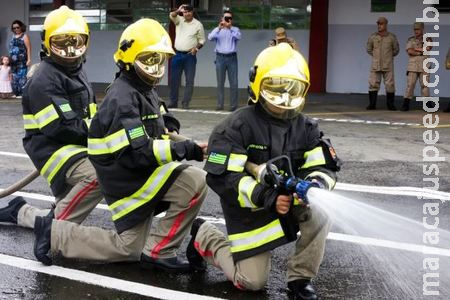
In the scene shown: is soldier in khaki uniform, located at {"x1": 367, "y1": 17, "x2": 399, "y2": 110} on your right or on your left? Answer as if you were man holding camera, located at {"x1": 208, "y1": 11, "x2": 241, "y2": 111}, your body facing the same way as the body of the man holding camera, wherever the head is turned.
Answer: on your left

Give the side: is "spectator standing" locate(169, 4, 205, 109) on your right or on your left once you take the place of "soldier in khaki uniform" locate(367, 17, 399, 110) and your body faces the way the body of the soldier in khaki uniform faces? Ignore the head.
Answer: on your right

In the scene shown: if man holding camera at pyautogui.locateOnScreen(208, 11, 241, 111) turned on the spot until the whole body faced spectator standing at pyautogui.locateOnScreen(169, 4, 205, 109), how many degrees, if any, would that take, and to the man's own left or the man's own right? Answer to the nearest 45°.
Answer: approximately 90° to the man's own right

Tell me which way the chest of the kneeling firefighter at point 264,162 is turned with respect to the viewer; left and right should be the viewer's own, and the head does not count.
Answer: facing the viewer and to the right of the viewer

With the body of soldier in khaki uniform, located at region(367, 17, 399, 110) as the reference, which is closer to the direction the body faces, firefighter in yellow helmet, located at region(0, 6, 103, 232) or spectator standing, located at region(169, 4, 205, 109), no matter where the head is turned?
the firefighter in yellow helmet

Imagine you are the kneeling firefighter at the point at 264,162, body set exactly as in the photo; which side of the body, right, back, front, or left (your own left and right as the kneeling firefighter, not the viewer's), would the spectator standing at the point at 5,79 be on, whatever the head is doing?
back

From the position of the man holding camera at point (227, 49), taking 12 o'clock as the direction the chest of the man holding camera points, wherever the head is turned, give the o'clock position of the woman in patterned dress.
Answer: The woman in patterned dress is roughly at 4 o'clock from the man holding camera.

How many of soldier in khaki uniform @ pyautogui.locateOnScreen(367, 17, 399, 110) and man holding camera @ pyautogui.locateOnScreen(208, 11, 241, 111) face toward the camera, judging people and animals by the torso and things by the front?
2

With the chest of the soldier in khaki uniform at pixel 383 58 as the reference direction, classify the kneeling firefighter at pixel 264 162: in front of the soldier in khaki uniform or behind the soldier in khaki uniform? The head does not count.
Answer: in front

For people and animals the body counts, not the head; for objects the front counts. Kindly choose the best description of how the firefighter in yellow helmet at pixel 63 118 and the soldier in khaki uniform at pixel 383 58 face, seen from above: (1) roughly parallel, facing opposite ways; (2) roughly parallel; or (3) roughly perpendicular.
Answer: roughly perpendicular

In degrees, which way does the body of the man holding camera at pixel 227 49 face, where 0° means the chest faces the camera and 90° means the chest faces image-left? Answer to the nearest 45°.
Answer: approximately 0°

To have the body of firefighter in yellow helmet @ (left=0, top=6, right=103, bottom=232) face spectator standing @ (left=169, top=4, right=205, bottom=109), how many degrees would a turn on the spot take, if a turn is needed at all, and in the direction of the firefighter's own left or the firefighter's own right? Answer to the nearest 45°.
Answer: approximately 135° to the firefighter's own left
